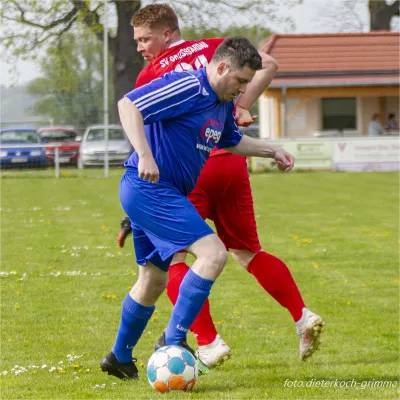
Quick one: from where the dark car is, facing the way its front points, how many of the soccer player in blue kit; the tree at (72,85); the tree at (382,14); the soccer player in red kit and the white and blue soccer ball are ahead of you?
3

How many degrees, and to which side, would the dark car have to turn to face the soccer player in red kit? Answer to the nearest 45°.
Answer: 0° — it already faces them

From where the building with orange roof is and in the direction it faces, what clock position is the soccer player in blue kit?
The soccer player in blue kit is roughly at 12 o'clock from the building with orange roof.

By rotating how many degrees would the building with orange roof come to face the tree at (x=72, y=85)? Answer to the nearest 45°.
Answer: approximately 90° to its right

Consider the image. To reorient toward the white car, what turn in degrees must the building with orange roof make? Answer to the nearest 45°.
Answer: approximately 45° to its right

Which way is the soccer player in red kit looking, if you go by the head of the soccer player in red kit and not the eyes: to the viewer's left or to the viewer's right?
to the viewer's left

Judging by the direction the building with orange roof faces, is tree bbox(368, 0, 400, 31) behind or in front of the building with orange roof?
behind

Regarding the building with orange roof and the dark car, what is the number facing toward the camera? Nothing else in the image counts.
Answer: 2

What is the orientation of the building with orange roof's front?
toward the camera

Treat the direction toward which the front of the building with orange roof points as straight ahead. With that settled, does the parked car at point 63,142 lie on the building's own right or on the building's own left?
on the building's own right

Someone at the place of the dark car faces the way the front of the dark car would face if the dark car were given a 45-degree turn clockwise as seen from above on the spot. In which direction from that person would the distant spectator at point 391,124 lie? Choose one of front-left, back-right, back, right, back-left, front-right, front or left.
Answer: back-left
